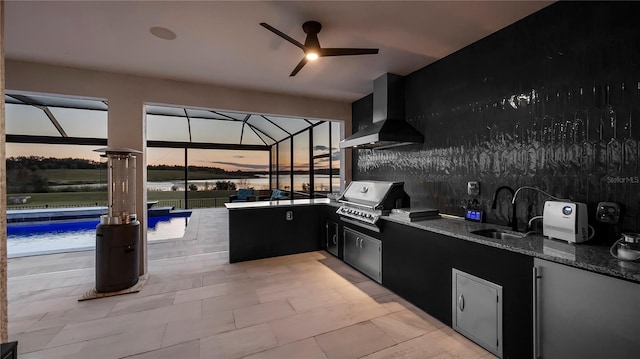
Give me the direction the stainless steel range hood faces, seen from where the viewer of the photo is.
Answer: facing the viewer and to the left of the viewer

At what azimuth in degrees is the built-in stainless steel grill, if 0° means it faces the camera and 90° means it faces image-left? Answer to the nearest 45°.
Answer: approximately 45°

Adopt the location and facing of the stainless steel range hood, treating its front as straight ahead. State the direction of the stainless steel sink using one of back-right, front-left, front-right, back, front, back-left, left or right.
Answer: left

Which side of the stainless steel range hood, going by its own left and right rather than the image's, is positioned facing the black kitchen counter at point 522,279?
left

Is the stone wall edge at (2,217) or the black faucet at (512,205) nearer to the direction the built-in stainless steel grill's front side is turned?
the stone wall edge

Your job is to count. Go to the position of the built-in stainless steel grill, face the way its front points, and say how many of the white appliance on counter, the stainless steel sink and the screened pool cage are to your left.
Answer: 2

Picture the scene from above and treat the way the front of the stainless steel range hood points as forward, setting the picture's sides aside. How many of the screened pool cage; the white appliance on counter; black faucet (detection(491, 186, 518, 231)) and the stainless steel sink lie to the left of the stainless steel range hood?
3

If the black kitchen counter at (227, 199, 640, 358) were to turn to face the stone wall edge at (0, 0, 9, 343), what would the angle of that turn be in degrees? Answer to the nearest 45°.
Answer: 0° — it already faces it

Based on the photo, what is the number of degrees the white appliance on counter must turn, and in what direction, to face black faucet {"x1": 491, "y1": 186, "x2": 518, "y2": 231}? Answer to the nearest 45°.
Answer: approximately 90° to its right

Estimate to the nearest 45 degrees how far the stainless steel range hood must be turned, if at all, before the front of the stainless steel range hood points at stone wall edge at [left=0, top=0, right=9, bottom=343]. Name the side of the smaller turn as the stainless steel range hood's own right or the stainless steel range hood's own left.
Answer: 0° — it already faces it

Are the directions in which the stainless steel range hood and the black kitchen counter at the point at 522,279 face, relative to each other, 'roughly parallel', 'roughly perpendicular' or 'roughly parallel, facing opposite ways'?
roughly parallel

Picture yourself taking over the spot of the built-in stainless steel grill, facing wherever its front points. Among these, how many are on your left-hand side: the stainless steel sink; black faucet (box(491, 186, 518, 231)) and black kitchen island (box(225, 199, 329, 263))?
2
